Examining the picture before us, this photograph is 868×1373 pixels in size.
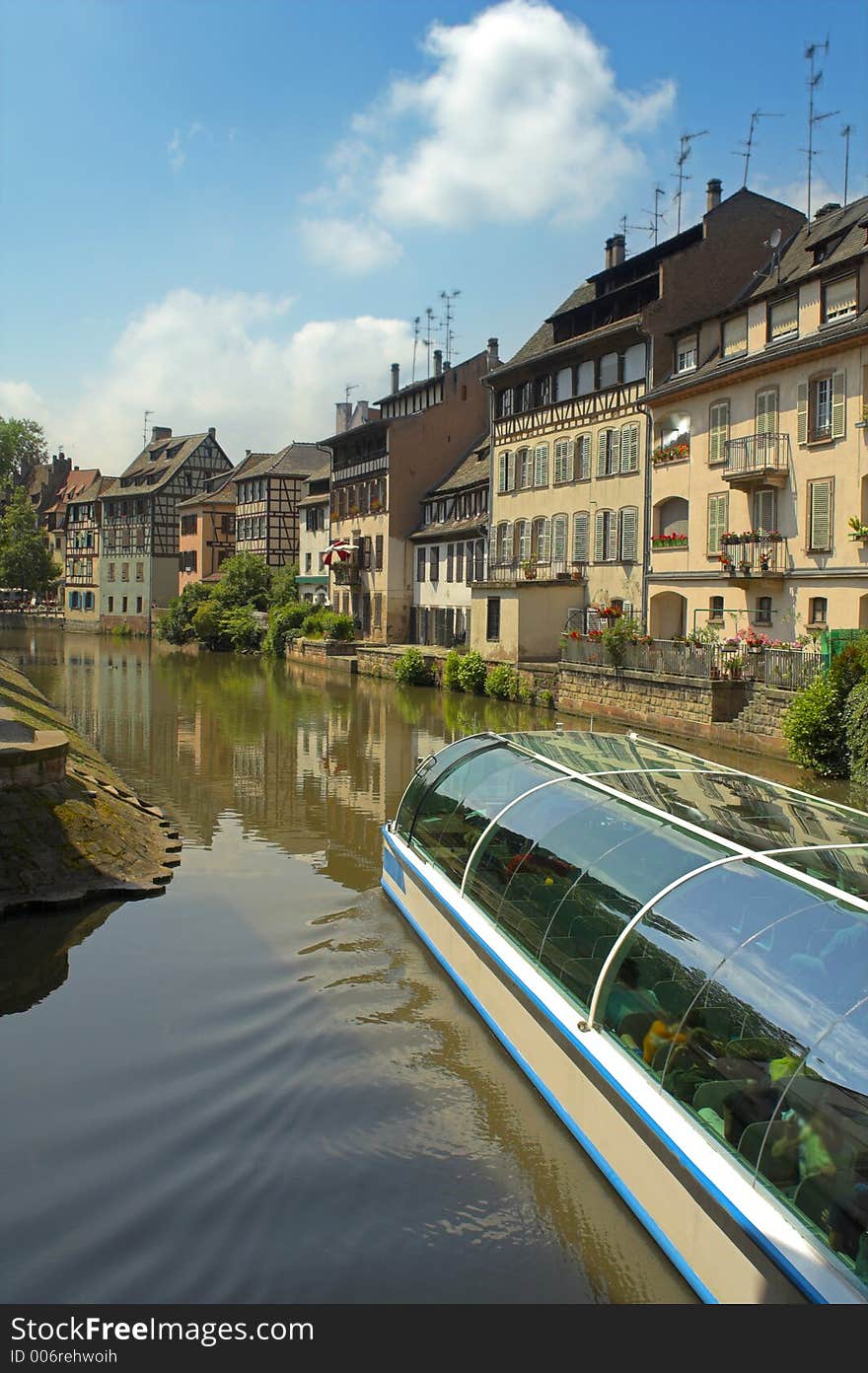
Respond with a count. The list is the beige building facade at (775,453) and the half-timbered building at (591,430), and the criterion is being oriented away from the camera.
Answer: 0

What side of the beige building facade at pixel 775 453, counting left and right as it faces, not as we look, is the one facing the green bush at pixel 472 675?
right

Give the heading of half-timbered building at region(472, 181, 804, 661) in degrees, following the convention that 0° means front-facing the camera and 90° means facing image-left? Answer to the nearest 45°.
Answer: approximately 45°

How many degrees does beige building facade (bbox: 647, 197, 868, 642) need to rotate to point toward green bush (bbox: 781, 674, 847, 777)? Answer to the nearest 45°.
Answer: approximately 45° to its left

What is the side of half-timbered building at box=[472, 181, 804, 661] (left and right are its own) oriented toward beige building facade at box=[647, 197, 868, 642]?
left

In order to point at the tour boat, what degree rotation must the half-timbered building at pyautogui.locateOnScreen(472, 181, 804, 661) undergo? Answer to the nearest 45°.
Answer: approximately 45° to its left

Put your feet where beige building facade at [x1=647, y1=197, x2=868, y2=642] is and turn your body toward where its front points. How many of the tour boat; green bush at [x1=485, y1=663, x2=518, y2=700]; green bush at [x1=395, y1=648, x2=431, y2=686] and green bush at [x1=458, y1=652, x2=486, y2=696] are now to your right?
3

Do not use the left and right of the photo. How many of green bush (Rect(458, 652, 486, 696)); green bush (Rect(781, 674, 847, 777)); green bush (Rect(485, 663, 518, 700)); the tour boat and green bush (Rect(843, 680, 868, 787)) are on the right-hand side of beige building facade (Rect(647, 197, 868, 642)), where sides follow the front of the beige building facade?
2

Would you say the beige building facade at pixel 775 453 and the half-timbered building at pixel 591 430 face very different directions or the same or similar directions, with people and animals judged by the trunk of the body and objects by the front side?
same or similar directions

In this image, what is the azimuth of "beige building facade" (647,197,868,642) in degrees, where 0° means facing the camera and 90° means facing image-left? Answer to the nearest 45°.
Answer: approximately 45°
